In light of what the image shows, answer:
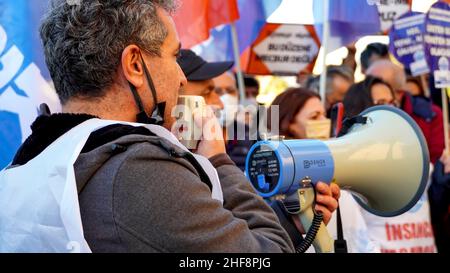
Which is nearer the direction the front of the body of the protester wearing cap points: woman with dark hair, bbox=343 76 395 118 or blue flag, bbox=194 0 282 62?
the woman with dark hair

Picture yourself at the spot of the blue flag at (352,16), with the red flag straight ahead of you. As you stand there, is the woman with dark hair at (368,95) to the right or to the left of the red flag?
left

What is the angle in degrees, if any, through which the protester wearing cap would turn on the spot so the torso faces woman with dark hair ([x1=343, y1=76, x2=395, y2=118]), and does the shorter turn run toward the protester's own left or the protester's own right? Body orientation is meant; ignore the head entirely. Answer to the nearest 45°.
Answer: approximately 45° to the protester's own left

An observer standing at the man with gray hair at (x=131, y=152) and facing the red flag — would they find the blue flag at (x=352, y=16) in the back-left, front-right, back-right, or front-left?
front-right

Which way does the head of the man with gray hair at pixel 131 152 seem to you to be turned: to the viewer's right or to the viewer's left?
to the viewer's right
